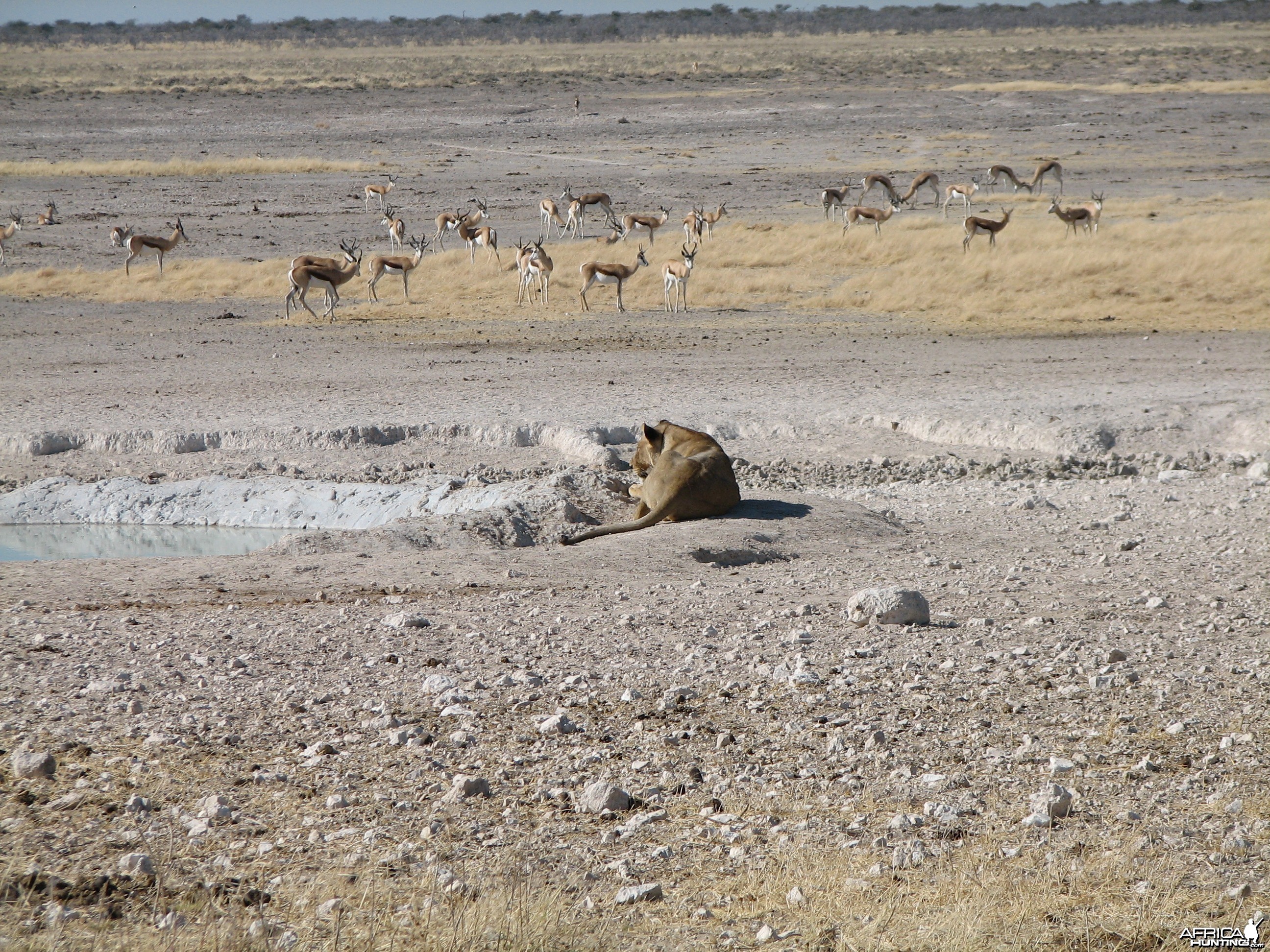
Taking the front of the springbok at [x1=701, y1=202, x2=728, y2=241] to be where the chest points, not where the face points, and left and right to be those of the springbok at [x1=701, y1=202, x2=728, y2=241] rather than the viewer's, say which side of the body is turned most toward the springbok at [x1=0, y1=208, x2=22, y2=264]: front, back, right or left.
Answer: back

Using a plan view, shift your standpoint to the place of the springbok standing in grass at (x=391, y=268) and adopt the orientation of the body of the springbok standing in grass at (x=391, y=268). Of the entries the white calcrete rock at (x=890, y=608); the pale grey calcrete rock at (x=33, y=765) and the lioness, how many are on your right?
3

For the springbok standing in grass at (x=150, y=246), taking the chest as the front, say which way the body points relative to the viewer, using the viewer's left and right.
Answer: facing to the right of the viewer

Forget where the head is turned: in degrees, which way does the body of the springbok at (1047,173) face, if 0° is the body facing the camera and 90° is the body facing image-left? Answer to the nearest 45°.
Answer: approximately 90°

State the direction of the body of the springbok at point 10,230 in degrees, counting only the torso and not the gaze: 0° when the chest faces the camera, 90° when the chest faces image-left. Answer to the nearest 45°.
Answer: approximately 270°

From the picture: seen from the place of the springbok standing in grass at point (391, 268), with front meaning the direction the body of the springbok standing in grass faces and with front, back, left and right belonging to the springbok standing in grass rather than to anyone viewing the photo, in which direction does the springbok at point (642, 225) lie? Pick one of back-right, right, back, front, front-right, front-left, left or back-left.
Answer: front-left

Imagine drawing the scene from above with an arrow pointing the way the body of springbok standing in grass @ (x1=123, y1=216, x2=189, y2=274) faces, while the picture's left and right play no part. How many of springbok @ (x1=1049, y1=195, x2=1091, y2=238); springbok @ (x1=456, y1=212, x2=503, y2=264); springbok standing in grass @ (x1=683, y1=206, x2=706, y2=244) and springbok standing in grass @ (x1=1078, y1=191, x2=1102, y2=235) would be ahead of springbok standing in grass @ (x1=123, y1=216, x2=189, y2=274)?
4

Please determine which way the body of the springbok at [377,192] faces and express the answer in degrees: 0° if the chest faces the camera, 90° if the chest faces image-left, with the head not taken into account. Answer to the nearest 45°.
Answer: approximately 270°

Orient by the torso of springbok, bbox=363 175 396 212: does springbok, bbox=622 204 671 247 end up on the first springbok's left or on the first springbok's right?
on the first springbok's right

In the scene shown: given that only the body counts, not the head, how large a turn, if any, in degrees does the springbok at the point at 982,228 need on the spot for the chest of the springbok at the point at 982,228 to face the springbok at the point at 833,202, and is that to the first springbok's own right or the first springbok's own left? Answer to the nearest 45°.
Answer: approximately 135° to the first springbok's own left

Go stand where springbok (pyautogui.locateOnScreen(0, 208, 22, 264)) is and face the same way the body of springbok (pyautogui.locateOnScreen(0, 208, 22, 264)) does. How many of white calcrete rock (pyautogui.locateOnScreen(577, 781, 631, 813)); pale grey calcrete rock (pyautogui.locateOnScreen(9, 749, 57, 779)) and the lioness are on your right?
3

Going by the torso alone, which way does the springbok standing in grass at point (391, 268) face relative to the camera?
to the viewer's right

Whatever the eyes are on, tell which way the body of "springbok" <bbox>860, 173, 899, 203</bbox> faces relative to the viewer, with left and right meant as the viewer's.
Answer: facing to the right of the viewer
